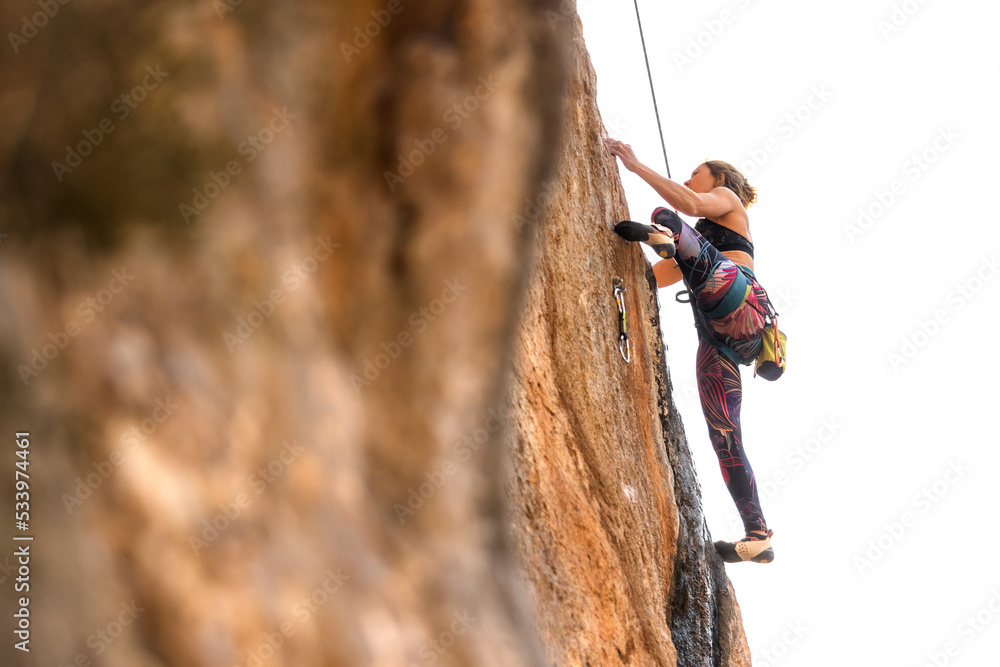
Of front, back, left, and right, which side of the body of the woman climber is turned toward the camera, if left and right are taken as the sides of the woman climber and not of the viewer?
left

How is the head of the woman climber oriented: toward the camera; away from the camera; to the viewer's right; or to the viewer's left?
to the viewer's left
